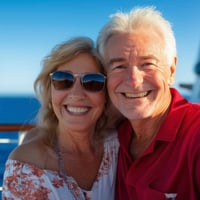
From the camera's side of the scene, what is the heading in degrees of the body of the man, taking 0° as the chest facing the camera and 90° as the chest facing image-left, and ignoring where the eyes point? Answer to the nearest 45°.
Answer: approximately 45°
